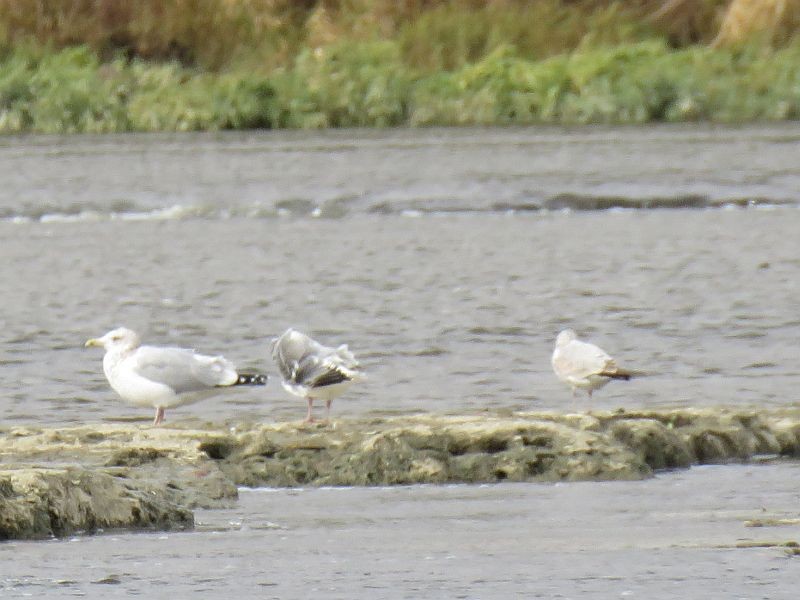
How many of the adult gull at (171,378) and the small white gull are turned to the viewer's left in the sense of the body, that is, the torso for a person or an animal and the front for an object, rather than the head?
2

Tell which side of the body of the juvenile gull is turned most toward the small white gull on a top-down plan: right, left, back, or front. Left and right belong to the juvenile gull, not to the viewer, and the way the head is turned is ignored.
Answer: back

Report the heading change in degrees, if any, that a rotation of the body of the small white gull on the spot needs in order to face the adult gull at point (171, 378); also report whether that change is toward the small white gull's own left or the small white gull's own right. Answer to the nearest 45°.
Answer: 0° — it already faces it

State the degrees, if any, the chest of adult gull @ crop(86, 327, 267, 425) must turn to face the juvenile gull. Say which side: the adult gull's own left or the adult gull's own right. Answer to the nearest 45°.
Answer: approximately 180°

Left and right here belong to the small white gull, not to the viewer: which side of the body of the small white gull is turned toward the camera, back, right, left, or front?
left

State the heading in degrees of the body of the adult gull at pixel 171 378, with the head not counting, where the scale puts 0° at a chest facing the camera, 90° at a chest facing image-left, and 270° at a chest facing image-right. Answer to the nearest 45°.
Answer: approximately 90°

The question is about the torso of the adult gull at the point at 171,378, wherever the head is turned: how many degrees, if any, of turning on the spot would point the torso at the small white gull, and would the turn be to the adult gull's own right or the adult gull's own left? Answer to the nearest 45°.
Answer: approximately 180°

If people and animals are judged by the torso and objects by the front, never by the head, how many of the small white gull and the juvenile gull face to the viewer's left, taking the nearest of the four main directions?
2

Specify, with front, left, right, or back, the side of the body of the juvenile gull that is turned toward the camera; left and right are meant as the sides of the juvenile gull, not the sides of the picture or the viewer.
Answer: left
